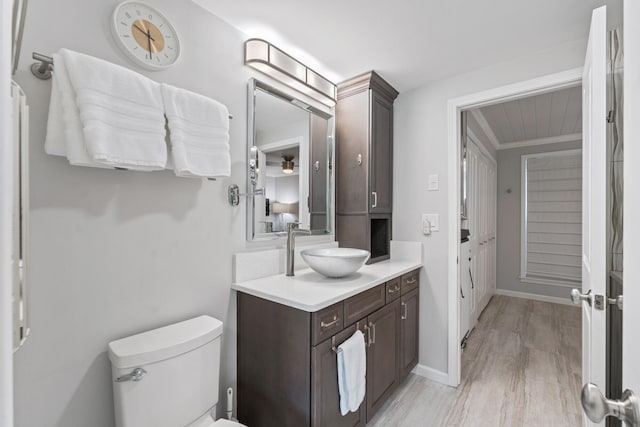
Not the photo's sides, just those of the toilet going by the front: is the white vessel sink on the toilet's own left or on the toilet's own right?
on the toilet's own left

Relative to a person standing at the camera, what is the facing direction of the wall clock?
facing the viewer and to the right of the viewer

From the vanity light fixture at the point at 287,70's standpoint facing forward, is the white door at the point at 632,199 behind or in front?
in front

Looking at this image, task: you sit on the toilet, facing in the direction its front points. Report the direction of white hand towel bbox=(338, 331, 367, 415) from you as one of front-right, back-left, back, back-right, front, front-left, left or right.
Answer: front-left

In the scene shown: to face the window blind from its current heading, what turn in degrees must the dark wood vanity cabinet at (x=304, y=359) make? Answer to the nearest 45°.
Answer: approximately 90° to its left

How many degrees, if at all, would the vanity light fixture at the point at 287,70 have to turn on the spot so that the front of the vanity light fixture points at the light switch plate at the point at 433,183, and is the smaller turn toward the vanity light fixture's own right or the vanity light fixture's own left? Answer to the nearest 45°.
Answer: approximately 45° to the vanity light fixture's own left

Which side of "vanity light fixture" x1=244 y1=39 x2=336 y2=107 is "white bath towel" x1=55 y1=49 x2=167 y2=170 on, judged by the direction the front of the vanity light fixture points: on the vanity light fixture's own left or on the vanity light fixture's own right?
on the vanity light fixture's own right

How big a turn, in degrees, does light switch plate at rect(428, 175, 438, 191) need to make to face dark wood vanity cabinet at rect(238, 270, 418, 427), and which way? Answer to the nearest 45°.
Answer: approximately 45° to its right

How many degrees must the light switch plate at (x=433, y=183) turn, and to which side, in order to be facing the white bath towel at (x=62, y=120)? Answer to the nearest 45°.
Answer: approximately 45° to its right

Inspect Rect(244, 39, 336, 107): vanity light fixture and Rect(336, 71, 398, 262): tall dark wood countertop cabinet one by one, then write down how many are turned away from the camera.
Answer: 0

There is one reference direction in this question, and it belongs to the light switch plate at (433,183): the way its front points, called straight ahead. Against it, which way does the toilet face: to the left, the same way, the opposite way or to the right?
to the left

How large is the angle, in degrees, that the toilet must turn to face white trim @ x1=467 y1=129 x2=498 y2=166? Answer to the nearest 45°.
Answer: approximately 45° to its left
